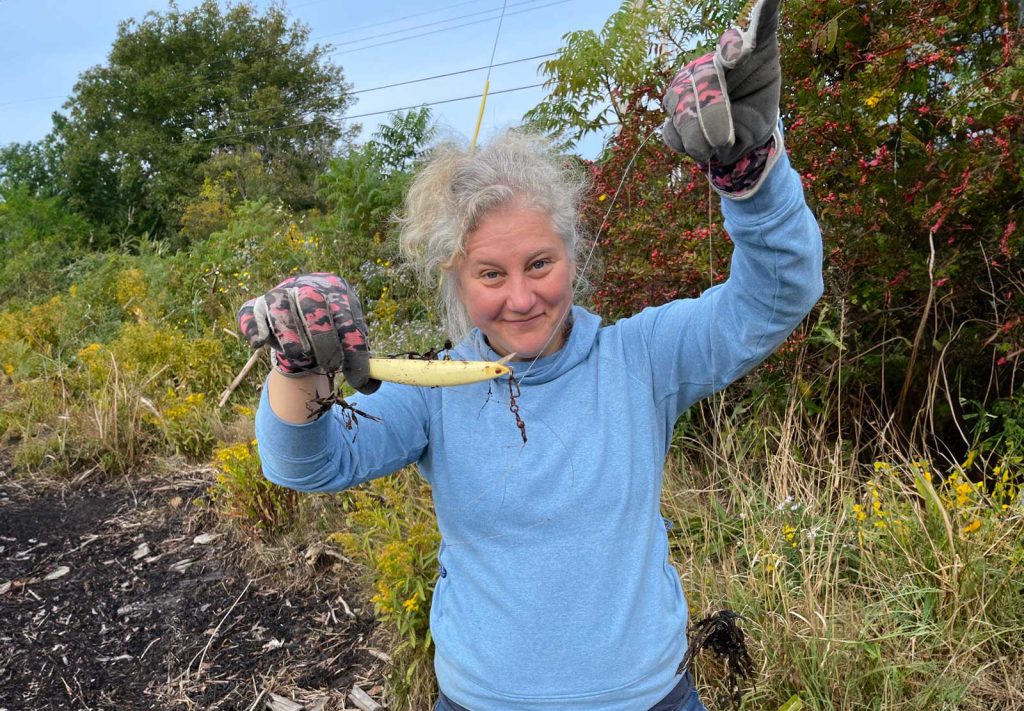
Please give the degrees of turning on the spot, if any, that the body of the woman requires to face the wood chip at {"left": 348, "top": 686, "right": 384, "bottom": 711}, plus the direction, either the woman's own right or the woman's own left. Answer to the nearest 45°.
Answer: approximately 135° to the woman's own right

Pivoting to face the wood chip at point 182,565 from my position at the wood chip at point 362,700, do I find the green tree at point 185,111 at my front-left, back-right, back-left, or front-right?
front-right

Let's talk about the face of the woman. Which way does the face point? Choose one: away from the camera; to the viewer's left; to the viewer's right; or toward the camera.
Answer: toward the camera

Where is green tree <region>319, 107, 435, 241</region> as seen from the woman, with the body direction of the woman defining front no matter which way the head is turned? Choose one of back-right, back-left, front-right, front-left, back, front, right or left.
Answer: back

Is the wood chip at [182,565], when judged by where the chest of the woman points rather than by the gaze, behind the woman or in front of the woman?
behind

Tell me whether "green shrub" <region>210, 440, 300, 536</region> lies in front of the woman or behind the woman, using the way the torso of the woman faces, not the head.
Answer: behind

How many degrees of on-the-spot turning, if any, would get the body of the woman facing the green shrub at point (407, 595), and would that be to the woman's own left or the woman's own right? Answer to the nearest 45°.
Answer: approximately 135° to the woman's own right

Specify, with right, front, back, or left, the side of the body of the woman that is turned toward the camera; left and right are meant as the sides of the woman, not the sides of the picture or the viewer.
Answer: front

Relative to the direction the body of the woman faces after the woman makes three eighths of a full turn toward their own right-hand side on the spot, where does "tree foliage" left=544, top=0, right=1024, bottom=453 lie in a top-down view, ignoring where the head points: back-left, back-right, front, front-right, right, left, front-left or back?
right
